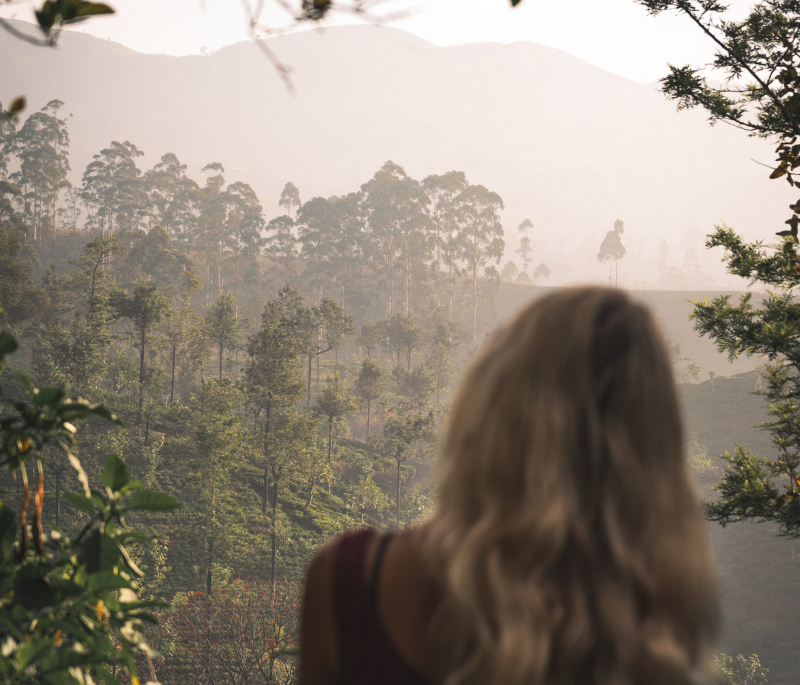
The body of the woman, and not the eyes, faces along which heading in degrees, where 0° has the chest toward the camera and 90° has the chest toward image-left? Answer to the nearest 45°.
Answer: approximately 180°

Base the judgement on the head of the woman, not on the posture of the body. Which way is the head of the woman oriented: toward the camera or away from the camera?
away from the camera
